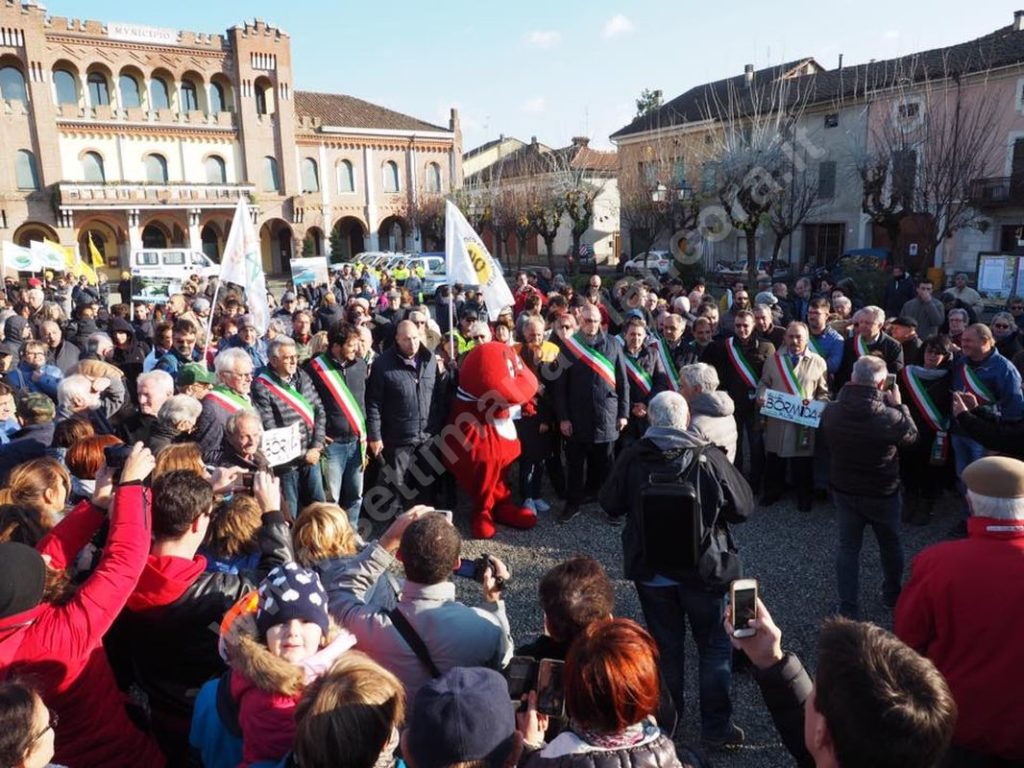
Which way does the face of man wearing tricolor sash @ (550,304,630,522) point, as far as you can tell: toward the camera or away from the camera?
toward the camera

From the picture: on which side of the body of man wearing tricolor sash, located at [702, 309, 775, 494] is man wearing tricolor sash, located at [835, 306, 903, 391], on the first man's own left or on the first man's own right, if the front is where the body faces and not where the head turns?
on the first man's own left

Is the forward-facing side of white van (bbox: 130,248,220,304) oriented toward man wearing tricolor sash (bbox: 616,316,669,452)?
no

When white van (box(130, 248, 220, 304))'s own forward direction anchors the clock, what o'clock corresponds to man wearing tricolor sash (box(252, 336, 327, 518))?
The man wearing tricolor sash is roughly at 3 o'clock from the white van.

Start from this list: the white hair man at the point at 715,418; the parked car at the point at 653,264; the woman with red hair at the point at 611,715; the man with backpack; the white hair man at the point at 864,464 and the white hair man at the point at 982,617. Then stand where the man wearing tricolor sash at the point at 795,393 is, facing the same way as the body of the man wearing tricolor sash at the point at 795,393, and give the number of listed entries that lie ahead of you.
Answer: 5

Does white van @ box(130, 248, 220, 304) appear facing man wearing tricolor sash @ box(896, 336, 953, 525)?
no

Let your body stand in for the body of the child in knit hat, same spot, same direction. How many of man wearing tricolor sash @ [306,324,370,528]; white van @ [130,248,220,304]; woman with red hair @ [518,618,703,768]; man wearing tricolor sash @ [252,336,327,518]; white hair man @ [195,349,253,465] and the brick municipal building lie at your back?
5

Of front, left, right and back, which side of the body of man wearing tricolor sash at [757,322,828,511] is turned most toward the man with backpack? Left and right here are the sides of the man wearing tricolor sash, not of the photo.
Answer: front

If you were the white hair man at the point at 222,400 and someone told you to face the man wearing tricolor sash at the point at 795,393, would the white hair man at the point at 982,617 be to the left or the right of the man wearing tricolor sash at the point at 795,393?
right

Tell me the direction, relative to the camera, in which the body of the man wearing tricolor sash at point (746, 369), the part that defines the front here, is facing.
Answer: toward the camera

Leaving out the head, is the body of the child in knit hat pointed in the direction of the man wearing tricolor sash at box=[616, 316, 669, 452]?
no

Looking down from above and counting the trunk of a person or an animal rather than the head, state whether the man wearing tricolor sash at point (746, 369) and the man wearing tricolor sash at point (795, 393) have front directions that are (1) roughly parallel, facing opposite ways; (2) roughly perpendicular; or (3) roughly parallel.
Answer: roughly parallel

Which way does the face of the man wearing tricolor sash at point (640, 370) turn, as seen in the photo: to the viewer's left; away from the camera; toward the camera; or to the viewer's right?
toward the camera

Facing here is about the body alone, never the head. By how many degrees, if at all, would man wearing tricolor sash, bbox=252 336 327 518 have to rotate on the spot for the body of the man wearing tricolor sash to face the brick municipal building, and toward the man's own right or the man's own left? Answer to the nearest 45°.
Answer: approximately 135° to the man's own left

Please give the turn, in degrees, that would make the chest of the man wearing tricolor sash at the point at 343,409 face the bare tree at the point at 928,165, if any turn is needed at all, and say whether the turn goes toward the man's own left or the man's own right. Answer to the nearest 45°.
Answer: approximately 90° to the man's own left

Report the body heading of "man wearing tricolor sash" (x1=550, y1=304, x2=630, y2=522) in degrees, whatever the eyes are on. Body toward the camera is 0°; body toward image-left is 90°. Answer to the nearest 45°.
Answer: approximately 0°

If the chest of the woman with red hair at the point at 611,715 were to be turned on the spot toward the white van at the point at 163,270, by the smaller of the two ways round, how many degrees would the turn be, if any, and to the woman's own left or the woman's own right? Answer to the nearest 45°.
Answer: approximately 45° to the woman's own left
